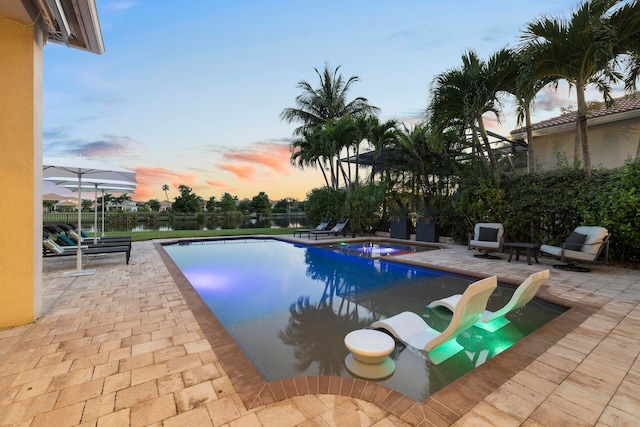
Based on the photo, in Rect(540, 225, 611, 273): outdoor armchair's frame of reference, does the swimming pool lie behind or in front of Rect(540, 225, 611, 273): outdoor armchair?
in front

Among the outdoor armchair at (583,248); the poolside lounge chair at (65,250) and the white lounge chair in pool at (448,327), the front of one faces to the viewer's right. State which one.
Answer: the poolside lounge chair

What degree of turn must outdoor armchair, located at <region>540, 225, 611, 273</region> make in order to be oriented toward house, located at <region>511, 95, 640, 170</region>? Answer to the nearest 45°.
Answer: approximately 135° to its right

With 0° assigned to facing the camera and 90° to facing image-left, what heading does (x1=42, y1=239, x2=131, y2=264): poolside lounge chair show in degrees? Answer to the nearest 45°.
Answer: approximately 270°

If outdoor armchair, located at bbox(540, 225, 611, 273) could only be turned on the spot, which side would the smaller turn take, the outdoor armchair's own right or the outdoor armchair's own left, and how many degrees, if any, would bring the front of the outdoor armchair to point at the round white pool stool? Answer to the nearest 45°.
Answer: approximately 45° to the outdoor armchair's own left

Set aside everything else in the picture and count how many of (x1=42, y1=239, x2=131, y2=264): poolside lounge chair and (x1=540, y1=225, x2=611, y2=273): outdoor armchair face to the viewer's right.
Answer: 1

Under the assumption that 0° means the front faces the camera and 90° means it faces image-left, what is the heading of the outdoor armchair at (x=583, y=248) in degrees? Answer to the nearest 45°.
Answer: approximately 45°

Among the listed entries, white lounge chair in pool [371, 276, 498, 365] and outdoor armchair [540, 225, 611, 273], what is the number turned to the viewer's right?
0

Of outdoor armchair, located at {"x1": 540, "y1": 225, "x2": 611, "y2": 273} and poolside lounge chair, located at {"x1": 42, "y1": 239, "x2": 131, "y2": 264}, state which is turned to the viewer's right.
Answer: the poolside lounge chair
